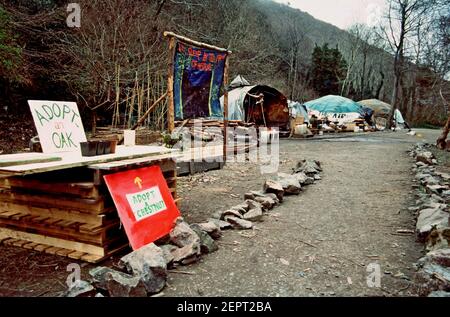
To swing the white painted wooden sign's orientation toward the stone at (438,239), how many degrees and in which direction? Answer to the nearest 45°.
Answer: approximately 45° to its left

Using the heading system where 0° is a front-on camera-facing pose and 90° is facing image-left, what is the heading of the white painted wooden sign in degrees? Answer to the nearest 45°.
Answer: approximately 0°

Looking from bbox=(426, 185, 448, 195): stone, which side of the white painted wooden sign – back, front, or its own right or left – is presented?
left

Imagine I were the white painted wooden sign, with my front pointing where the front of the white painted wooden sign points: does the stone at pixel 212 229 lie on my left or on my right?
on my left

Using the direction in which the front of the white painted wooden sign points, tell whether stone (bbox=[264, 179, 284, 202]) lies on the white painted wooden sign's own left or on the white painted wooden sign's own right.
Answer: on the white painted wooden sign's own left

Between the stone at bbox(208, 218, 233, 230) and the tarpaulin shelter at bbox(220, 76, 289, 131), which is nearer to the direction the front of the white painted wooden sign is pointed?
the stone
